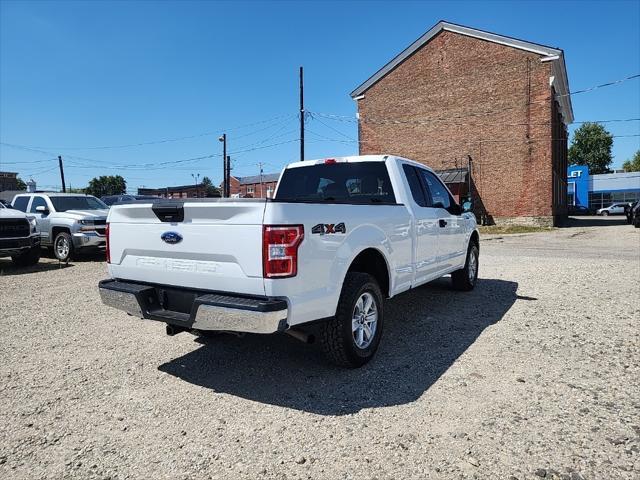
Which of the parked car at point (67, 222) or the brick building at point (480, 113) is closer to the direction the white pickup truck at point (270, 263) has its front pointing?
the brick building

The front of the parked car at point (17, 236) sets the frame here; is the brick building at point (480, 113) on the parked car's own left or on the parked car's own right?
on the parked car's own left

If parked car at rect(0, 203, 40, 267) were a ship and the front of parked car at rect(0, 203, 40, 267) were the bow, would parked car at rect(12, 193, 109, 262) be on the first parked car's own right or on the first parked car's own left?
on the first parked car's own left

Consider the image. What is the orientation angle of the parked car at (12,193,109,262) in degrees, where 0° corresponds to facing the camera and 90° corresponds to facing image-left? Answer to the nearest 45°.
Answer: approximately 315°

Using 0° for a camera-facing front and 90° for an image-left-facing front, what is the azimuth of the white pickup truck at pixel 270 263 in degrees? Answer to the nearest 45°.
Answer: approximately 225°

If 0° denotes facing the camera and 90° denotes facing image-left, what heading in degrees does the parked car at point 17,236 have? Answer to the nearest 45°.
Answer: approximately 315°

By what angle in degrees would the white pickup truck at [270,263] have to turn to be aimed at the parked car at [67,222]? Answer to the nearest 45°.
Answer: approximately 90° to its left
